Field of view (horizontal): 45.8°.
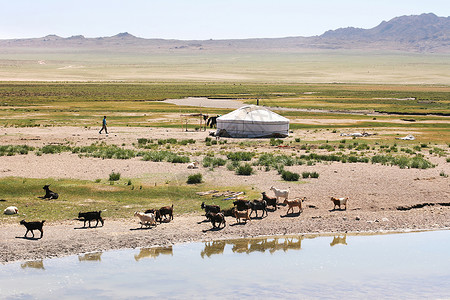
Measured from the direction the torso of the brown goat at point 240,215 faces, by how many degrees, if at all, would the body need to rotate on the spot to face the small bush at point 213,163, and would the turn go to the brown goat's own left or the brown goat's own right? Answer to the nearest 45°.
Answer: approximately 90° to the brown goat's own right

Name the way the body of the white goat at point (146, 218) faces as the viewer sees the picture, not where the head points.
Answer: to the viewer's left

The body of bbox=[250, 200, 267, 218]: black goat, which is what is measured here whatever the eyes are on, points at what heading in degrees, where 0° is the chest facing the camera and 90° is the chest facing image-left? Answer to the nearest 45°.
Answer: approximately 90°

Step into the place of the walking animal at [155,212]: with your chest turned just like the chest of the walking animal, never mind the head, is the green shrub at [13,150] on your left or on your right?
on your right

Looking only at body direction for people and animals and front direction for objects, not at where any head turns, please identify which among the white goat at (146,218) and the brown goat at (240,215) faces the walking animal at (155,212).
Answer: the brown goat

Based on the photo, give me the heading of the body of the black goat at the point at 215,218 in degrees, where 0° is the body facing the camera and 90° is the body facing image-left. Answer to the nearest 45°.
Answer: approximately 90°
